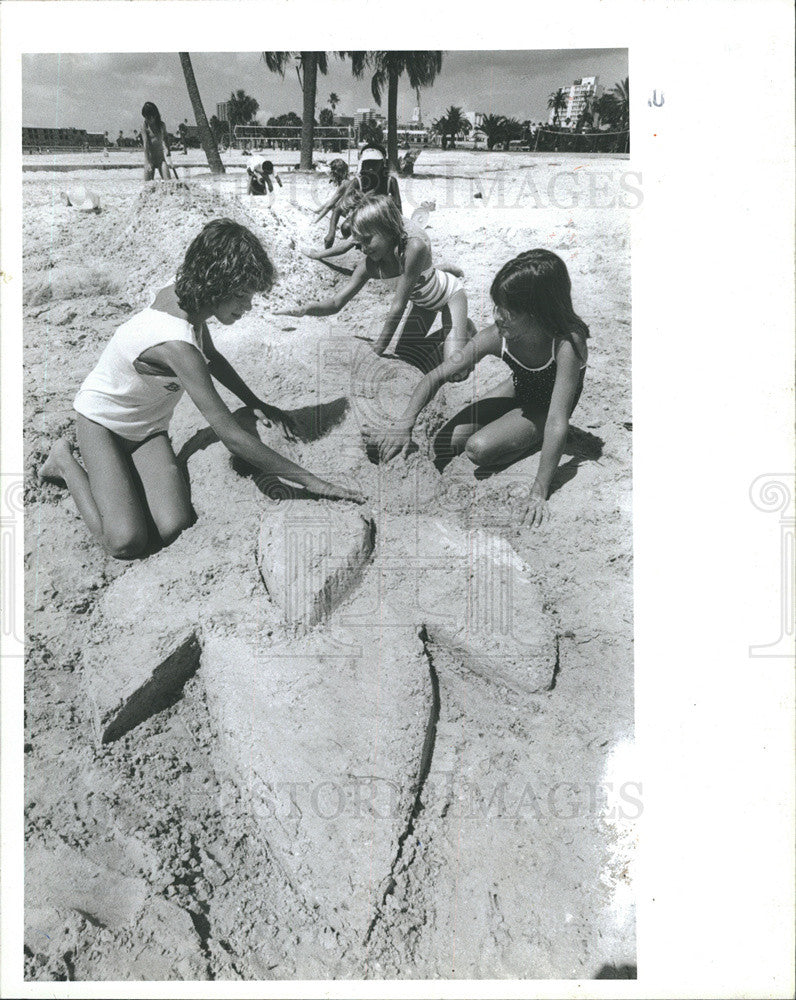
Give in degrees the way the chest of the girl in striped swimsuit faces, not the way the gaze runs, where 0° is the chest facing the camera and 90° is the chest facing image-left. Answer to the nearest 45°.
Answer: approximately 45°

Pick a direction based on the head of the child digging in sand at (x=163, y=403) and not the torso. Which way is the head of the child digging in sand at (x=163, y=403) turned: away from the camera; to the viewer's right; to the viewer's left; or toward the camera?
to the viewer's right

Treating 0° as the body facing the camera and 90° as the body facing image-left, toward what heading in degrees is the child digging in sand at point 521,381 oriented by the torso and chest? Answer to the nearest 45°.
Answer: approximately 45°

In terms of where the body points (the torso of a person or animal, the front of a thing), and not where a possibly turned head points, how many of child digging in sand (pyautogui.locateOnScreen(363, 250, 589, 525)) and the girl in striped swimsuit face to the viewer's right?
0

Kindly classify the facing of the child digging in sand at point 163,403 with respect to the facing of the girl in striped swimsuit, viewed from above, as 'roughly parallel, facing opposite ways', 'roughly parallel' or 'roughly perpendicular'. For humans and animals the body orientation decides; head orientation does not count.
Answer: roughly perpendicular

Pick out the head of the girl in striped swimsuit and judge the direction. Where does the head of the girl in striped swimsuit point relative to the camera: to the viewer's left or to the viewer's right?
to the viewer's left

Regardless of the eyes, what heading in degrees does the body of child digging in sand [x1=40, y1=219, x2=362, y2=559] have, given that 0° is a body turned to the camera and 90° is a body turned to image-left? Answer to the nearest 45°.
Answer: approximately 315°
